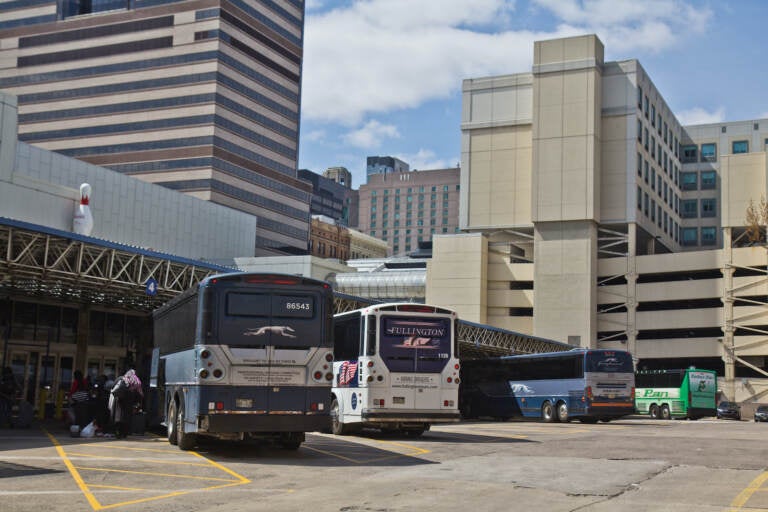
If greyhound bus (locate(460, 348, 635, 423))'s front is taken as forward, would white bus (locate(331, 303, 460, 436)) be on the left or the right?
on its left

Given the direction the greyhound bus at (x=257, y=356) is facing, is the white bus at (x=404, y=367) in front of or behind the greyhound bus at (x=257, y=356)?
in front

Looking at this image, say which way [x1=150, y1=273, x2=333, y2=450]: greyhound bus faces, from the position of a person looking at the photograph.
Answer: facing away from the viewer

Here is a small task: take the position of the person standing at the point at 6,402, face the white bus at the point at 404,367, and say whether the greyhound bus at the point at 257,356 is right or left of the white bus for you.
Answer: right

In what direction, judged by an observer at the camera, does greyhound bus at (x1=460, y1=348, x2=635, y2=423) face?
facing away from the viewer and to the left of the viewer

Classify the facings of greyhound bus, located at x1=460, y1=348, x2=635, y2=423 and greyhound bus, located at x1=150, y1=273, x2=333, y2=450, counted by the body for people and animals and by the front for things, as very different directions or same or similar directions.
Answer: same or similar directions

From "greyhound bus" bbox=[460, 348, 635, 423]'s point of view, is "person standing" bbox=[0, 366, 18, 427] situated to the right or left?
on its left

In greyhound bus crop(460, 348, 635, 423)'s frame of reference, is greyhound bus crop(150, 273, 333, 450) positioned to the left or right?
on its left

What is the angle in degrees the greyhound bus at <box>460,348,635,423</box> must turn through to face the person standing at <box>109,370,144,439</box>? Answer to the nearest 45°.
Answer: approximately 90° to its left

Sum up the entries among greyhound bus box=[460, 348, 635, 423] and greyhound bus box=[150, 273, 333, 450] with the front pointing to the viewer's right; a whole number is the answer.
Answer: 0
